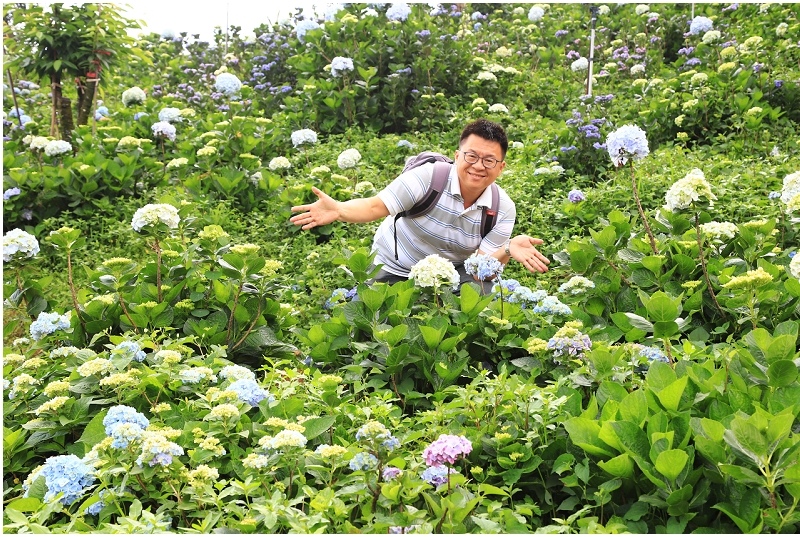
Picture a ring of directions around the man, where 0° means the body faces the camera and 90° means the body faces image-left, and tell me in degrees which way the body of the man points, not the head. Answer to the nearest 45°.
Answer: approximately 315°

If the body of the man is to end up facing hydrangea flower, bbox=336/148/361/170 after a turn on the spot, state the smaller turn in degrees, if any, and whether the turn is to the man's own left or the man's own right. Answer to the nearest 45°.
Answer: approximately 135° to the man's own left

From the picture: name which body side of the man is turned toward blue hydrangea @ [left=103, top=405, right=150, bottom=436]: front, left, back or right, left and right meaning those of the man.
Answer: right

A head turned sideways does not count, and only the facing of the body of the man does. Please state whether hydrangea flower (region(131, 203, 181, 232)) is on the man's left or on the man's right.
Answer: on the man's right

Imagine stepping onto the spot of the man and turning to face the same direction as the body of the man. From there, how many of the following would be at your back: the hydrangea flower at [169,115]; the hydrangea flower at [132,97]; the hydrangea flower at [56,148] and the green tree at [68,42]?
4

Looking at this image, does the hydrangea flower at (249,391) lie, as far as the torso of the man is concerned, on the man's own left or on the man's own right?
on the man's own right

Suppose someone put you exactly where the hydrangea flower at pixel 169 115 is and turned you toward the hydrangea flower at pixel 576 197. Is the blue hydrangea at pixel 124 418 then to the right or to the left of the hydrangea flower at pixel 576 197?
right

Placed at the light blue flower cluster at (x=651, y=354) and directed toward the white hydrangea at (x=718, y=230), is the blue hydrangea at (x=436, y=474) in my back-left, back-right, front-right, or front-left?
back-left

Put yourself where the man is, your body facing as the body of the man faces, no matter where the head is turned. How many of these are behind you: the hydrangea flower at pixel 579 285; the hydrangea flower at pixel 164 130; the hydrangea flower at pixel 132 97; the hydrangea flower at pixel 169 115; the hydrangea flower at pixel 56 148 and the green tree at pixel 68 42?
5

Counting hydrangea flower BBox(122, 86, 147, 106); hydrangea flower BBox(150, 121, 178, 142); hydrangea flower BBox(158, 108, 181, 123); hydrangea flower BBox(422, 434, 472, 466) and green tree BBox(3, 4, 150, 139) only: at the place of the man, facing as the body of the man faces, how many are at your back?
4

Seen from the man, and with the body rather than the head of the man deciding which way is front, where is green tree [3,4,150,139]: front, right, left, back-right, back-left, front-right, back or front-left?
back

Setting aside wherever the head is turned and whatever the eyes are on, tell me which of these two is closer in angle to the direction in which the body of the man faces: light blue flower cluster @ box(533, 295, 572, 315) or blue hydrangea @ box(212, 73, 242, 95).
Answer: the light blue flower cluster

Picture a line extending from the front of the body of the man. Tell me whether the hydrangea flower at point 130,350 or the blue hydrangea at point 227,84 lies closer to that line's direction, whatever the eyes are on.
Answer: the hydrangea flower
